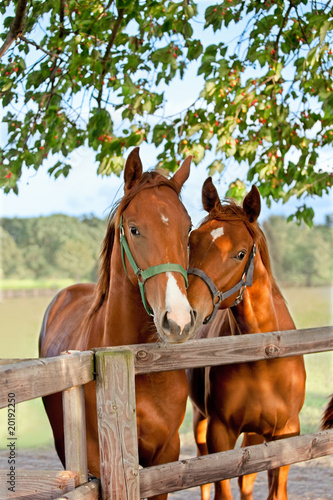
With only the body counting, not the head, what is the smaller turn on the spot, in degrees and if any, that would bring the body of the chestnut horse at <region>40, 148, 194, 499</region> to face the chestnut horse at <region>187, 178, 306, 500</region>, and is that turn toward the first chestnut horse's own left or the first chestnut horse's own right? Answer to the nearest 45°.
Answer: approximately 90° to the first chestnut horse's own left

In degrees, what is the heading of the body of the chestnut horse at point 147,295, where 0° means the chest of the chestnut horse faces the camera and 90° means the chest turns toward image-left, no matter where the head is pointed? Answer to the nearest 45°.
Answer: approximately 315°
